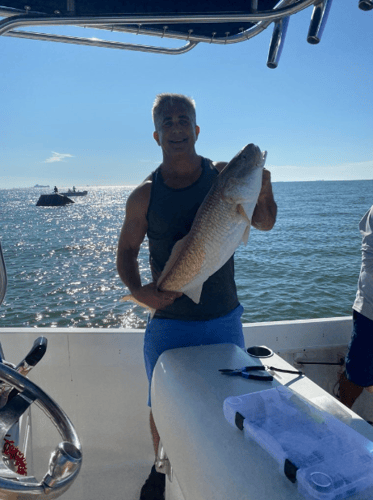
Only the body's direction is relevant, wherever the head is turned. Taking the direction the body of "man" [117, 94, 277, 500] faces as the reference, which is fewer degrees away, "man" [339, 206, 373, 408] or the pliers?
the pliers

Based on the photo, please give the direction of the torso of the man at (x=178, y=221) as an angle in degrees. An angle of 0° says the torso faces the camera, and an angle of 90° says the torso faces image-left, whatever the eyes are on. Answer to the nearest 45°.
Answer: approximately 0°

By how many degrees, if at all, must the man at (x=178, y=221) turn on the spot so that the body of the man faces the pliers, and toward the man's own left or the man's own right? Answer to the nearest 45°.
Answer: approximately 45° to the man's own left
